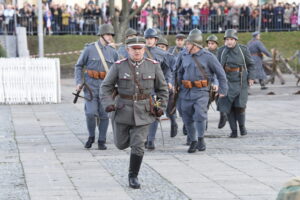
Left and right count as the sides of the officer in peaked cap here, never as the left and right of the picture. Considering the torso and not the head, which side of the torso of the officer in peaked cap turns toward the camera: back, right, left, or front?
front

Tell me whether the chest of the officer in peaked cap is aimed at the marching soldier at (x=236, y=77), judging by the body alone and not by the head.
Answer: no

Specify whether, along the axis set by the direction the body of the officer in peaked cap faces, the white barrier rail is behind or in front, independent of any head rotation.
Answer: behind

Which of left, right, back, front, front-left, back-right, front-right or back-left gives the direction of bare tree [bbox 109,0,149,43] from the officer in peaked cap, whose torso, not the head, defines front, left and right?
back

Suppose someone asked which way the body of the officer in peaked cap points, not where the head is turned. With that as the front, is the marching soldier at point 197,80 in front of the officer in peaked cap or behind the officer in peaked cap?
behind

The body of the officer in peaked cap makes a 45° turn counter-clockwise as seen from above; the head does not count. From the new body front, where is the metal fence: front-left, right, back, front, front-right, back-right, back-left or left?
back-left

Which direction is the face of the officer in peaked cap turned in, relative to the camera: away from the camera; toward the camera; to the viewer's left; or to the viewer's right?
toward the camera

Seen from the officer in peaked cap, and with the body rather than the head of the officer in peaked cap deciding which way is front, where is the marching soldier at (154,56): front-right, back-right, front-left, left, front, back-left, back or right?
back

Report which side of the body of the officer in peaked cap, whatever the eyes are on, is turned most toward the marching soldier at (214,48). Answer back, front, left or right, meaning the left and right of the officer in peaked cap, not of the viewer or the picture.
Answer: back

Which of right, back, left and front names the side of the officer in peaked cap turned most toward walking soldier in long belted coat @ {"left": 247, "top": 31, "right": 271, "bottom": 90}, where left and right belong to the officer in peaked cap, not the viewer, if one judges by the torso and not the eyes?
back

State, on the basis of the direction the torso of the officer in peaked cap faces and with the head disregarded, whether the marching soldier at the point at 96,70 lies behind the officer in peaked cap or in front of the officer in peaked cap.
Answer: behind
